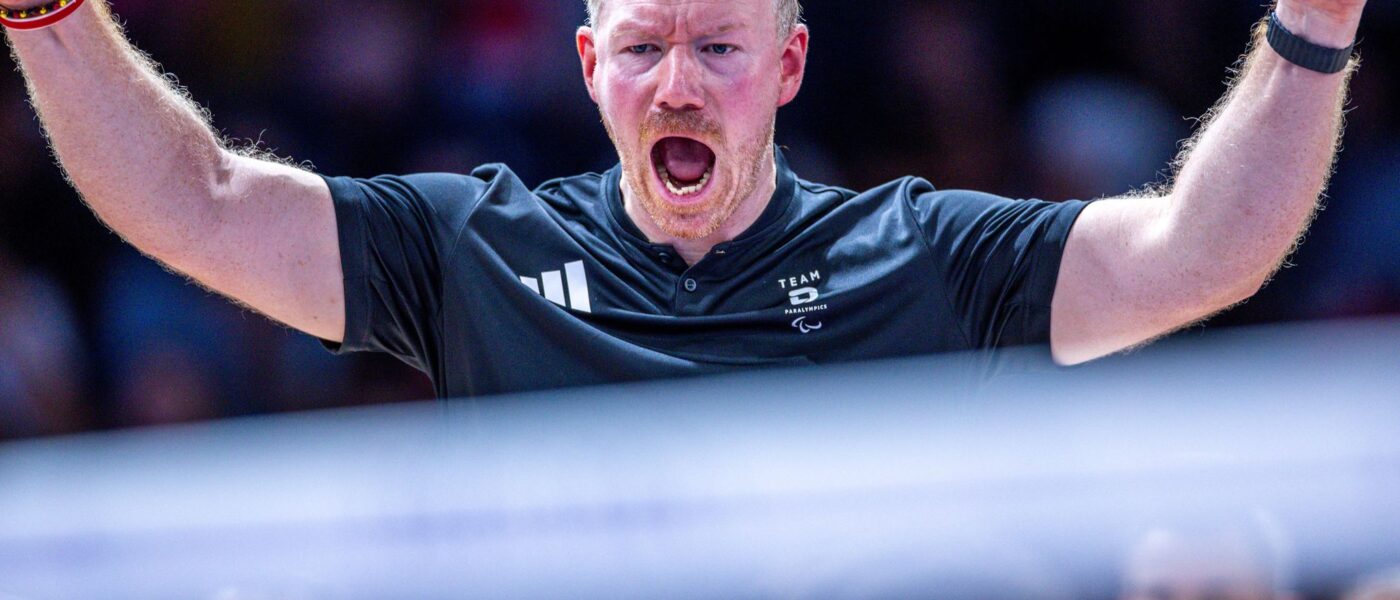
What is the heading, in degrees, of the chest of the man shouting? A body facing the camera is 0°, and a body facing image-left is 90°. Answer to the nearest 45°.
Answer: approximately 0°
